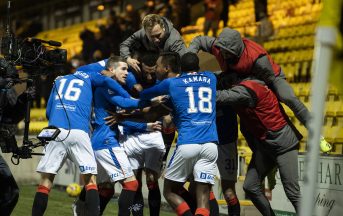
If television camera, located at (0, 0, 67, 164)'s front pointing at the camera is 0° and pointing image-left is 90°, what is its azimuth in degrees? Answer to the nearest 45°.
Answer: approximately 270°
